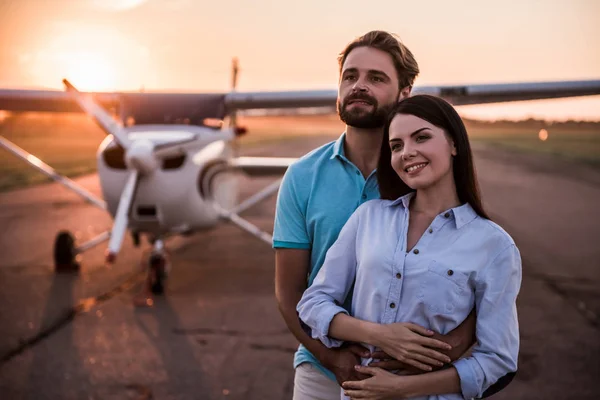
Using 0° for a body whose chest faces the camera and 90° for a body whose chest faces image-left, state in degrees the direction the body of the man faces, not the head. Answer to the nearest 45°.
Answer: approximately 0°

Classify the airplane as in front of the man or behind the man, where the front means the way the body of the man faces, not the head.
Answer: behind

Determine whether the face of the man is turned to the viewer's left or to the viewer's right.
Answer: to the viewer's left

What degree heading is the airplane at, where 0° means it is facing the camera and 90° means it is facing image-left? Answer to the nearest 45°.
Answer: approximately 0°

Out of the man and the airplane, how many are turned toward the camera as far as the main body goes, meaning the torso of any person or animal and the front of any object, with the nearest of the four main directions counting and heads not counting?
2

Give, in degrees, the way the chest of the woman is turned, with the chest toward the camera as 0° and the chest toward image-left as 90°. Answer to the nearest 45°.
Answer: approximately 45°
